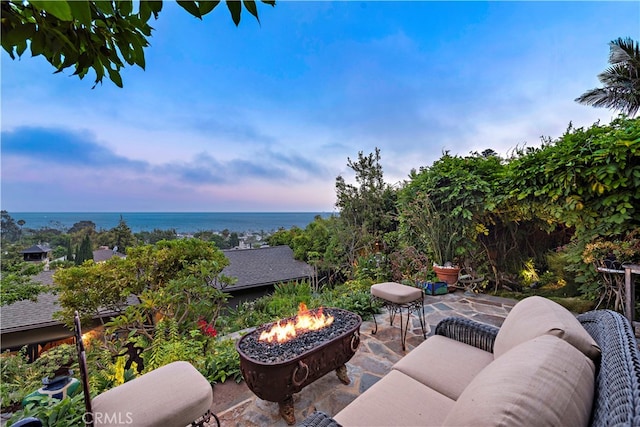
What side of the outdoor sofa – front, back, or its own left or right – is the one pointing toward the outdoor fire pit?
front

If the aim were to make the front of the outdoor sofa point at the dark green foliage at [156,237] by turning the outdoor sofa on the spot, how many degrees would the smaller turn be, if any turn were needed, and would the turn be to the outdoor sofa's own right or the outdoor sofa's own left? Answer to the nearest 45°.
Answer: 0° — it already faces it

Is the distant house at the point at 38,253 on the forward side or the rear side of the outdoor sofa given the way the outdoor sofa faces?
on the forward side

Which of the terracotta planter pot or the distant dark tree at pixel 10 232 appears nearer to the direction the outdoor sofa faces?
the distant dark tree

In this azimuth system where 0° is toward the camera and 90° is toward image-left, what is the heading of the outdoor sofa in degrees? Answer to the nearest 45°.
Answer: approximately 90°

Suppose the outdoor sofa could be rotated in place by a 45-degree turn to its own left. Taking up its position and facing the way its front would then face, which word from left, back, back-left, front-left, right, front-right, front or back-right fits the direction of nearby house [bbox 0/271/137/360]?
front-right

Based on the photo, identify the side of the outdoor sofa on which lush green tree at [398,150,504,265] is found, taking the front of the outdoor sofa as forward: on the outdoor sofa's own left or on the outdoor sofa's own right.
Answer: on the outdoor sofa's own right

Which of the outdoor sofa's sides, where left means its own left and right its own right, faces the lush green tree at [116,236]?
front

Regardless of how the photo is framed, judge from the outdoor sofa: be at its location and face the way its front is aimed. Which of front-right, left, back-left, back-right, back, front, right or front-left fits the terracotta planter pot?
right

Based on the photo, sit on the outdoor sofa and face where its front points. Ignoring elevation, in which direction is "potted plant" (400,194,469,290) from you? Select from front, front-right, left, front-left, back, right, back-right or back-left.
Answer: right

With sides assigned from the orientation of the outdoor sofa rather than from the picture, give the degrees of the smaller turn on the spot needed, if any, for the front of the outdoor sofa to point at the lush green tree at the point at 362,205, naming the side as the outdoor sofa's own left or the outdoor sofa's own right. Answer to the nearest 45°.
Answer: approximately 45° to the outdoor sofa's own right
